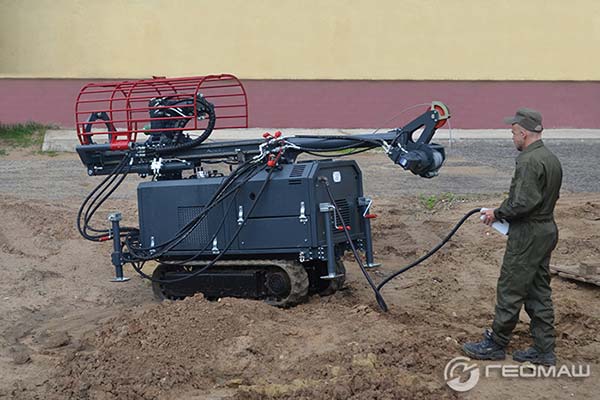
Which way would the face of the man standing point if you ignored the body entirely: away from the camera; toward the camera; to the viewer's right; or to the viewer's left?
to the viewer's left

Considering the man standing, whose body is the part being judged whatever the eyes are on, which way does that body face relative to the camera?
to the viewer's left

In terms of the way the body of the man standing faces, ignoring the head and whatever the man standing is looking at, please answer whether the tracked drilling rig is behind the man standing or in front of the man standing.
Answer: in front
